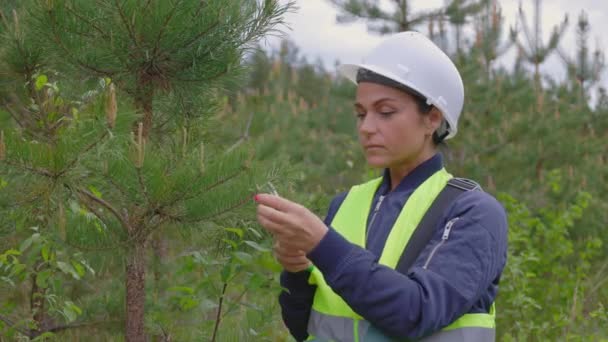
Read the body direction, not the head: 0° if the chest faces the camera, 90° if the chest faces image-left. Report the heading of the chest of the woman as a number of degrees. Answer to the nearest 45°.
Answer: approximately 45°

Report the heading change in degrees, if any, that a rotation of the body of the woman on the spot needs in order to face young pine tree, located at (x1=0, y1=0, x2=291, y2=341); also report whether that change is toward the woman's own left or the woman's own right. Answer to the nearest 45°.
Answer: approximately 90° to the woman's own right

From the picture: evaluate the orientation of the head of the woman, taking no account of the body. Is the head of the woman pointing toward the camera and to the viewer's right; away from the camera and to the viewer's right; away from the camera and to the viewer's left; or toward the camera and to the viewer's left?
toward the camera and to the viewer's left
